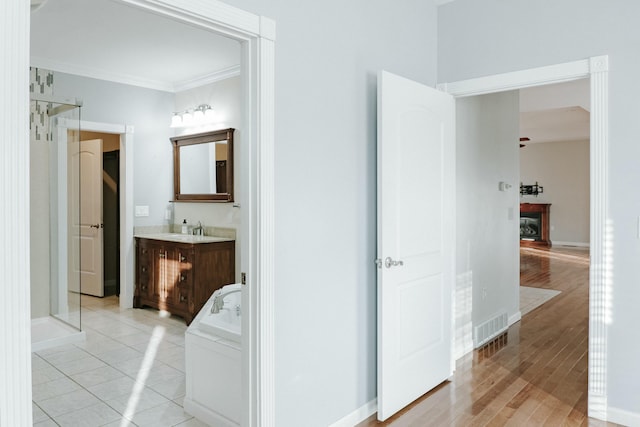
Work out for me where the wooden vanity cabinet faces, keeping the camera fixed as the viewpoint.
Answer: facing the viewer and to the left of the viewer

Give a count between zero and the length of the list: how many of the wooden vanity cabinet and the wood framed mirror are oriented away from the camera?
0

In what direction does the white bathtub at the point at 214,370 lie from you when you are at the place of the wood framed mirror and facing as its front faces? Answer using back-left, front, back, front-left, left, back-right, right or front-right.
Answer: front-left

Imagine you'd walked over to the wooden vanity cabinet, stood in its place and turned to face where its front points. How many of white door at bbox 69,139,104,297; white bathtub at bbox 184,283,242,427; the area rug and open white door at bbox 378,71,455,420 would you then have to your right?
1

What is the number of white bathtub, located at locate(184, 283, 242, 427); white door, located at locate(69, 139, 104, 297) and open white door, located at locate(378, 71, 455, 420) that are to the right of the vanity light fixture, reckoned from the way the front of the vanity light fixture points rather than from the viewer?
1

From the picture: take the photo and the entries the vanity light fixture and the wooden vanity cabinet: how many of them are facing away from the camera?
0

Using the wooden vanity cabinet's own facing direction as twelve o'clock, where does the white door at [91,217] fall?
The white door is roughly at 3 o'clock from the wooden vanity cabinet.

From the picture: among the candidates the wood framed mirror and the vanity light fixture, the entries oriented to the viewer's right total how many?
0
